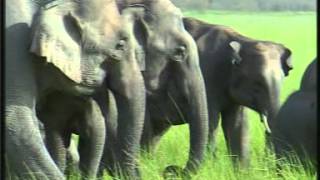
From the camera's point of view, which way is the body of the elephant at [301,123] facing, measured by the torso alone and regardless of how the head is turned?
to the viewer's right
